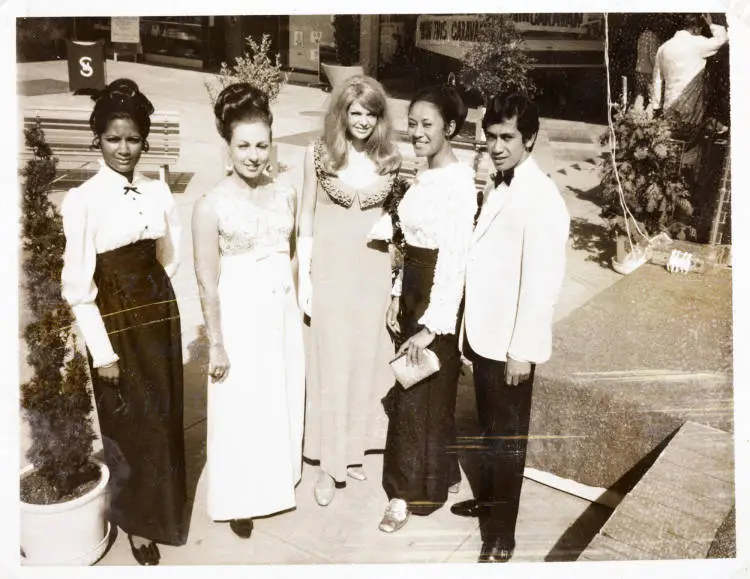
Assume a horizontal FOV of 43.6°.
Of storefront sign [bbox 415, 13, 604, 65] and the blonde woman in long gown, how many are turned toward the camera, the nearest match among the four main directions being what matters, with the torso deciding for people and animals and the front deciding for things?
2

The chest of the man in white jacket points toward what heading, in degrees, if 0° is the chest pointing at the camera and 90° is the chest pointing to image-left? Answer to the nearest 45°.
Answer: approximately 45°

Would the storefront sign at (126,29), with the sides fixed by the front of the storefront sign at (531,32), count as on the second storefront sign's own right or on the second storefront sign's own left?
on the second storefront sign's own right

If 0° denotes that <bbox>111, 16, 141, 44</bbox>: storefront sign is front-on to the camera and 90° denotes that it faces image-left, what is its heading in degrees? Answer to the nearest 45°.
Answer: approximately 0°
